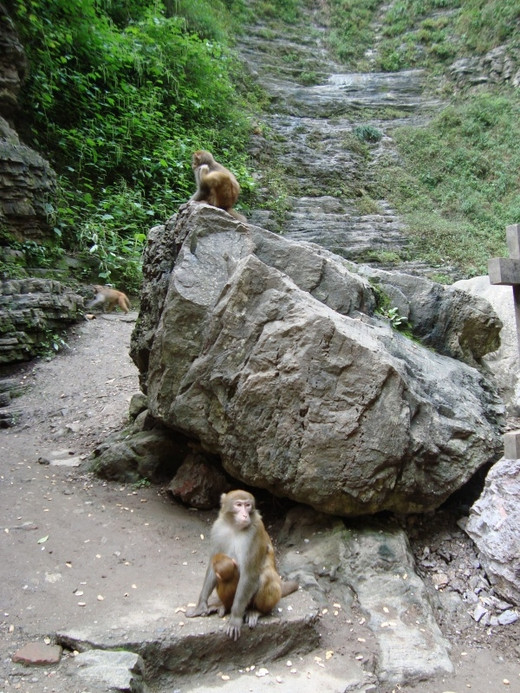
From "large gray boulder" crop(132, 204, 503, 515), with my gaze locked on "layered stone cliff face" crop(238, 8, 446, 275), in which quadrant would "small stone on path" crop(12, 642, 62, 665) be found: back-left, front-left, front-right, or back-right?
back-left

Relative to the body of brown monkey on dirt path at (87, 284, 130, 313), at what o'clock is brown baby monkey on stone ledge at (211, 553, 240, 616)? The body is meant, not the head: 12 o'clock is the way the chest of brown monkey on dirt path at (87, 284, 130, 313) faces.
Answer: brown baby monkey on stone ledge at (211, 553, 240, 616) is roughly at 9 o'clock from brown monkey on dirt path at (87, 284, 130, 313).

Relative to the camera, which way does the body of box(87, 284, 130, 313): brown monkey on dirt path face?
to the viewer's left

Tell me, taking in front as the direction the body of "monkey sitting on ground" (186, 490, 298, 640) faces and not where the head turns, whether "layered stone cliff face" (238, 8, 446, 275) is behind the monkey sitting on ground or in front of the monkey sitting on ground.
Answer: behind

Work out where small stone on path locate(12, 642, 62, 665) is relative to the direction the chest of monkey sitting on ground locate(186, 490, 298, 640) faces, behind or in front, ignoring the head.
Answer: in front

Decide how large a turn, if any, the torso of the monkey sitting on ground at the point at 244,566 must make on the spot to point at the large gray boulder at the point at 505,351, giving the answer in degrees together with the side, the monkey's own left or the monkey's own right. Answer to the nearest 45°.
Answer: approximately 180°

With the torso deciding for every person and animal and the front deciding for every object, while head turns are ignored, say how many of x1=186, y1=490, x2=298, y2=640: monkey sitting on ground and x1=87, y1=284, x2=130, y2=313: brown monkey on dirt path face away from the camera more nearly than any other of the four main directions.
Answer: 0

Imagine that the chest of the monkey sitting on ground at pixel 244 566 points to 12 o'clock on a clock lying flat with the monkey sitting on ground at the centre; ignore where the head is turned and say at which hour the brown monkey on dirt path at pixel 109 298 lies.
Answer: The brown monkey on dirt path is roughly at 4 o'clock from the monkey sitting on ground.
